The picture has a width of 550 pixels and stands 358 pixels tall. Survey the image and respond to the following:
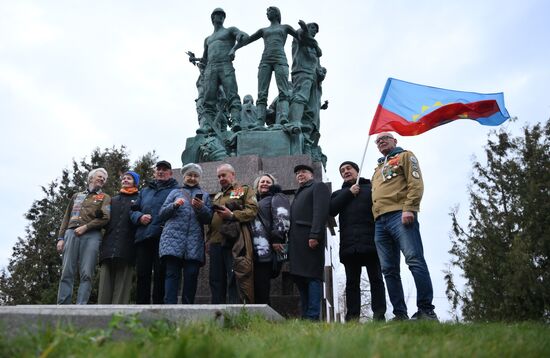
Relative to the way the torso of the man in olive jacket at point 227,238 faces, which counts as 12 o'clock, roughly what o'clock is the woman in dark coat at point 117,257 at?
The woman in dark coat is roughly at 2 o'clock from the man in olive jacket.

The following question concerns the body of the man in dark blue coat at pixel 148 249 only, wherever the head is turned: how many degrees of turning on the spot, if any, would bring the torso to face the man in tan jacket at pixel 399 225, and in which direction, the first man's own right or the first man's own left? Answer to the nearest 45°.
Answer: approximately 45° to the first man's own left

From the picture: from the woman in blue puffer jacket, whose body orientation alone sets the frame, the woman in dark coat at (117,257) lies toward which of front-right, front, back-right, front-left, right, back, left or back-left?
back-right

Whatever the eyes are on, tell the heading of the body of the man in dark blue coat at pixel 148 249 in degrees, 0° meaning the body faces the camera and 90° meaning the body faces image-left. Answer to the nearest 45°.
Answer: approximately 0°

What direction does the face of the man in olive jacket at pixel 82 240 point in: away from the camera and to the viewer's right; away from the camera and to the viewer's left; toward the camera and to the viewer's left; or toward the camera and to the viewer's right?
toward the camera and to the viewer's right

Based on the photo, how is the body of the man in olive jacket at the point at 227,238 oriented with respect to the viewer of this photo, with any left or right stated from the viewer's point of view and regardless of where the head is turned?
facing the viewer and to the left of the viewer

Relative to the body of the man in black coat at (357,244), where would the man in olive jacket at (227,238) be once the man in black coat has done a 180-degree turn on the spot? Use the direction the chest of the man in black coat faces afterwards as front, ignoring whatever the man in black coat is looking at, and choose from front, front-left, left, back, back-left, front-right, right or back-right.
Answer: left

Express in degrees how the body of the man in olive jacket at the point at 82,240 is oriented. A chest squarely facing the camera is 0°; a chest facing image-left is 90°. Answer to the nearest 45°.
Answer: approximately 0°

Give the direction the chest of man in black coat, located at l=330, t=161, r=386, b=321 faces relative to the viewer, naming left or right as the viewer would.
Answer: facing the viewer

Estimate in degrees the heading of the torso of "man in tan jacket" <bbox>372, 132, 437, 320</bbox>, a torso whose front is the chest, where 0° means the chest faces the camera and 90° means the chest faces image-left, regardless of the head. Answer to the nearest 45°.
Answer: approximately 45°

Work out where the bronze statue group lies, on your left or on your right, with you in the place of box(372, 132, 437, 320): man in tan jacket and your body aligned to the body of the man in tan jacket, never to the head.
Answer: on your right

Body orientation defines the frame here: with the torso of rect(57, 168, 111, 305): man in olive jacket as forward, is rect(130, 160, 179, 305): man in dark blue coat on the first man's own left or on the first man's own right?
on the first man's own left
